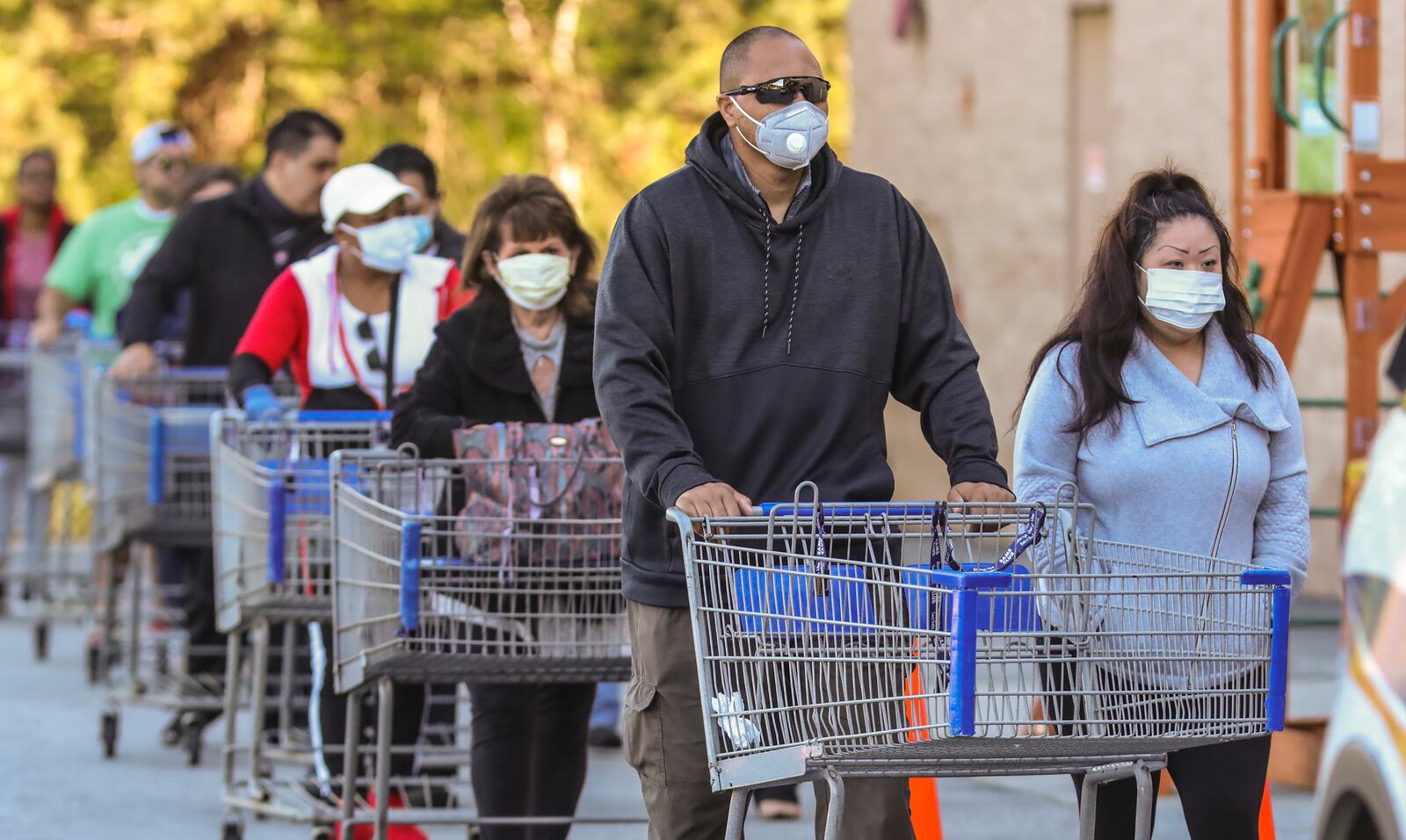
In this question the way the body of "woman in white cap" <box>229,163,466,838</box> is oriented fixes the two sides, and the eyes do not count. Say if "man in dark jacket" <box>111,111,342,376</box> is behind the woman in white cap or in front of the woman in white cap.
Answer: behind

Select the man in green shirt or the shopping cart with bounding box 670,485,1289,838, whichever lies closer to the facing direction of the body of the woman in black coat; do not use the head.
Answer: the shopping cart

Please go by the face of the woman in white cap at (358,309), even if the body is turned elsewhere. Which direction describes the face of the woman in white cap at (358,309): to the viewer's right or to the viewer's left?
to the viewer's right

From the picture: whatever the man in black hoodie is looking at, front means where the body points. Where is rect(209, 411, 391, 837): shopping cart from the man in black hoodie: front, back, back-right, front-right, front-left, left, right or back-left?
back

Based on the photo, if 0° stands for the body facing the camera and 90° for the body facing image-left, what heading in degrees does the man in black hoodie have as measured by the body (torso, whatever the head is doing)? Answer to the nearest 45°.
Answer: approximately 315°

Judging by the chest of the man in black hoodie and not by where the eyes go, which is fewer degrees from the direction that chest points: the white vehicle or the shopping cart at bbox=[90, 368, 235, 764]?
the white vehicle

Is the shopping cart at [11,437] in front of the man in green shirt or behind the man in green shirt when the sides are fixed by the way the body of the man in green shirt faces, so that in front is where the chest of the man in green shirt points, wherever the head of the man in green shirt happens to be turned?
behind

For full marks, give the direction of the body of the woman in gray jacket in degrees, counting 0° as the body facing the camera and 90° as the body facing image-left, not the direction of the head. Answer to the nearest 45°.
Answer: approximately 315°

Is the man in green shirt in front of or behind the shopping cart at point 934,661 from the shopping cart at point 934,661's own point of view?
behind

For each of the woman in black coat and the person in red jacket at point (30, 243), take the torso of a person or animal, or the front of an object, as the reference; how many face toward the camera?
2

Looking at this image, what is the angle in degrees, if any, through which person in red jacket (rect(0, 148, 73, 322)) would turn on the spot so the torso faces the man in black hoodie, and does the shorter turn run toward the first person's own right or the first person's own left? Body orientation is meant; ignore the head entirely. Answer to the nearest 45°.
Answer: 0° — they already face them

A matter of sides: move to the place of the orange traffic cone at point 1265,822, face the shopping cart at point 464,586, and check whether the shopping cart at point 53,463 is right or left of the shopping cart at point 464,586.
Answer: right

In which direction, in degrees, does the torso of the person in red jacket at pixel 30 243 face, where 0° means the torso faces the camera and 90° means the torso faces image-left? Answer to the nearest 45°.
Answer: approximately 0°
